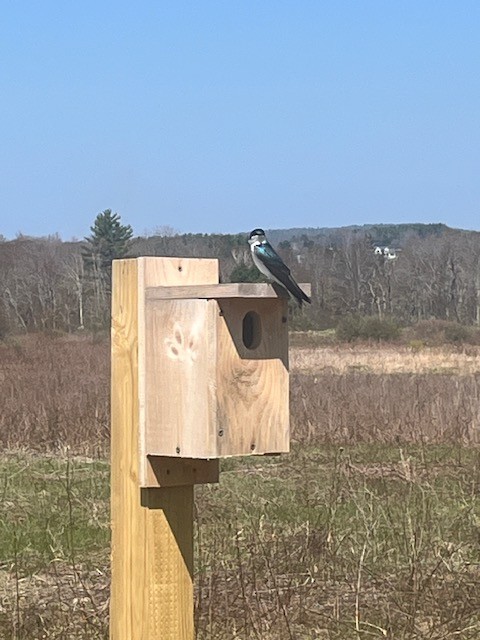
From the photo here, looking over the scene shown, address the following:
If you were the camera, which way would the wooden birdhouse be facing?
facing the viewer and to the right of the viewer

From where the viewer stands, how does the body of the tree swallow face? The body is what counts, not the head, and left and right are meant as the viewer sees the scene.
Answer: facing to the left of the viewer
